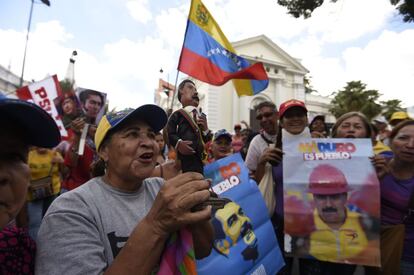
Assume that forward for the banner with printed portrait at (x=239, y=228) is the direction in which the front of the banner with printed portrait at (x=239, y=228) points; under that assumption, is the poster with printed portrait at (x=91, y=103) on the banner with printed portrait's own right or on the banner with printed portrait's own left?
on the banner with printed portrait's own right

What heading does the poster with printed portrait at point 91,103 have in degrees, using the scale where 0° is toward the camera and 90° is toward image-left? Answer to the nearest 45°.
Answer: approximately 0°

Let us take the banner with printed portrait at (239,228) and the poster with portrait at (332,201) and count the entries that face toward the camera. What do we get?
2

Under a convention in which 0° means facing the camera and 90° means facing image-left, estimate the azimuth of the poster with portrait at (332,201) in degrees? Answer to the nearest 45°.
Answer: approximately 0°

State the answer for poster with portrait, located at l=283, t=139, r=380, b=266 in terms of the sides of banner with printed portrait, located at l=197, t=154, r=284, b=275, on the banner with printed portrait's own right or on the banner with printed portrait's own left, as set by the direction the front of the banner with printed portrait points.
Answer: on the banner with printed portrait's own left
